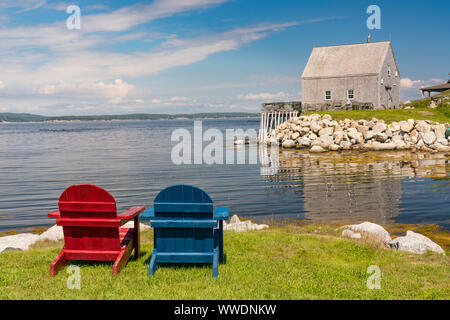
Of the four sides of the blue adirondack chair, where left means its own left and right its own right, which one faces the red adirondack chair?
left

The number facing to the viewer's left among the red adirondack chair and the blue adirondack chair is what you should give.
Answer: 0

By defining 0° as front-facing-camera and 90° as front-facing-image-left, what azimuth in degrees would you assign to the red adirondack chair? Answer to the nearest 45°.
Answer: approximately 225°

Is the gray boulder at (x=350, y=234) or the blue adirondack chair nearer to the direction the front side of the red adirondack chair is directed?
the gray boulder

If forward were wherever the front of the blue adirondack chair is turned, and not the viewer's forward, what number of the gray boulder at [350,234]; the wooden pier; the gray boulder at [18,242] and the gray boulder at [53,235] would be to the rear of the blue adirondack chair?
0

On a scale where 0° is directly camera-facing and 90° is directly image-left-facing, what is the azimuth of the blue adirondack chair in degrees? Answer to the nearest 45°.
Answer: approximately 180°

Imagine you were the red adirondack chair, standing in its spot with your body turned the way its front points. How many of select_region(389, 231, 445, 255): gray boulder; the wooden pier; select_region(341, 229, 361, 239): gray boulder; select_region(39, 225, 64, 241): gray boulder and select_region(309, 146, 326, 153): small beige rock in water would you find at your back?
0

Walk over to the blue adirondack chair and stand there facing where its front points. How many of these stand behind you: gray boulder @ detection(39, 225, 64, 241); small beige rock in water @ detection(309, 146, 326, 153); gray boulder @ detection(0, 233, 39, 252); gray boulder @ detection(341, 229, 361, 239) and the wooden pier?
0

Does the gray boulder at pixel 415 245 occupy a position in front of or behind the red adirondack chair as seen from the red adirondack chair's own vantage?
in front

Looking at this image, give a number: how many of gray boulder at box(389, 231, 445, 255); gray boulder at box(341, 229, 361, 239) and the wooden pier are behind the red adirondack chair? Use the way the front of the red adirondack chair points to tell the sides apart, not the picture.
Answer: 0

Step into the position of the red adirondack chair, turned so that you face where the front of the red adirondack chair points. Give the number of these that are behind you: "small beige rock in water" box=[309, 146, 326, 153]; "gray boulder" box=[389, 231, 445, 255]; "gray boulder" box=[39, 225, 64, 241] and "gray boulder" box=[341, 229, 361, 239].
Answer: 0

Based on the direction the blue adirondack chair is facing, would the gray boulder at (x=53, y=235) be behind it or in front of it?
in front

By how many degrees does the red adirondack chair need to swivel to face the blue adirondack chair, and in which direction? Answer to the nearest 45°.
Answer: approximately 45° to its right

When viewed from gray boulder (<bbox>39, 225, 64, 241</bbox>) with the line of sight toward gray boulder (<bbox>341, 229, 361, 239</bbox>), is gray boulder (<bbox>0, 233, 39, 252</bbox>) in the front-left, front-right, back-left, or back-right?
back-right
